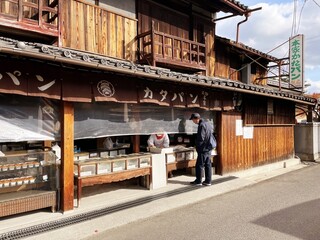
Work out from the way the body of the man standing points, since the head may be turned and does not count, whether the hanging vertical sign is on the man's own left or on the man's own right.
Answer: on the man's own right

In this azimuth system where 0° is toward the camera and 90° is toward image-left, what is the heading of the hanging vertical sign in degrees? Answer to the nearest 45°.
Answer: approximately 45°

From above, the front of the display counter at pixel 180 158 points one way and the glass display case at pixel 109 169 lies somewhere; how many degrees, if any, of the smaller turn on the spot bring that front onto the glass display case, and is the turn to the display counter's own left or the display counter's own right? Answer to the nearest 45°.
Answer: approximately 90° to the display counter's own right

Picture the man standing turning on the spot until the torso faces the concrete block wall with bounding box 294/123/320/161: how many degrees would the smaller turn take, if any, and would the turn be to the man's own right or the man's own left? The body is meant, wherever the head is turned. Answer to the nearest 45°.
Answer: approximately 135° to the man's own right

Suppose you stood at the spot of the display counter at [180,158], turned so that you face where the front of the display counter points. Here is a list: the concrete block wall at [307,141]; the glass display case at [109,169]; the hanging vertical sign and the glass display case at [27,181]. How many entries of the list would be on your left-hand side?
2

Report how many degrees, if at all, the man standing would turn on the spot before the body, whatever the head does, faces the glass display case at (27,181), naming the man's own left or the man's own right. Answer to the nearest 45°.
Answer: approximately 45° to the man's own left

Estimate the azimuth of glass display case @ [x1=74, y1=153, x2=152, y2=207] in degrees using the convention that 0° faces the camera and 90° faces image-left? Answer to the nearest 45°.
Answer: approximately 315°

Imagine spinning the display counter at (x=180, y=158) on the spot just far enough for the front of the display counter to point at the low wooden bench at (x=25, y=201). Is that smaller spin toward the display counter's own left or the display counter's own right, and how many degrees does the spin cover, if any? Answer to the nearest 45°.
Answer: approximately 90° to the display counter's own right

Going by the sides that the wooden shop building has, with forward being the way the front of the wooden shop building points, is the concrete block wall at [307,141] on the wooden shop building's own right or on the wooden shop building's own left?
on the wooden shop building's own left

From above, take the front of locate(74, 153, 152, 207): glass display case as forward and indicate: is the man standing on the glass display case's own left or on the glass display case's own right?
on the glass display case's own left

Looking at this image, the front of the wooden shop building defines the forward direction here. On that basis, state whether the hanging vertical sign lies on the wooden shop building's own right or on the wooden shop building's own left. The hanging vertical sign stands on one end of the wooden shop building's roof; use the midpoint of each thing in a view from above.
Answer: on the wooden shop building's own left
